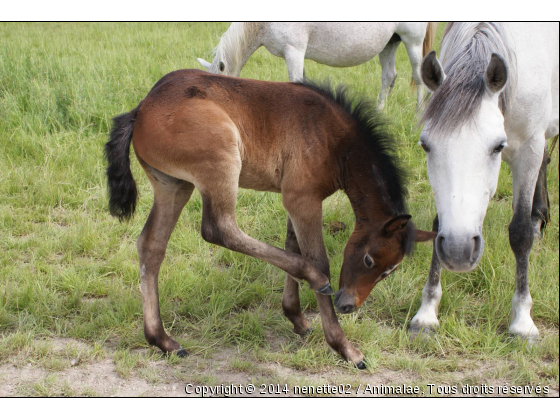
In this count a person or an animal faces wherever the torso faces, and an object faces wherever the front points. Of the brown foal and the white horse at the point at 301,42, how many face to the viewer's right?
1

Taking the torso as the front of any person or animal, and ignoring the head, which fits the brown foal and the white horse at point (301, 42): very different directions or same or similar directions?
very different directions

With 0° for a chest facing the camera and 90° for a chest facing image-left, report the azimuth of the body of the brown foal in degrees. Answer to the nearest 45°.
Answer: approximately 270°

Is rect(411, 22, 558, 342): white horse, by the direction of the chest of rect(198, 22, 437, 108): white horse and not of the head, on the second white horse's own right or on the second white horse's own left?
on the second white horse's own left

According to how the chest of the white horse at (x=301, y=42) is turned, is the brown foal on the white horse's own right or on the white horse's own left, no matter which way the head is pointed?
on the white horse's own left

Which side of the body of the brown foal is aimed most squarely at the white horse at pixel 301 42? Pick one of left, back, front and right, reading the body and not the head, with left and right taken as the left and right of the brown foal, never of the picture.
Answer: left

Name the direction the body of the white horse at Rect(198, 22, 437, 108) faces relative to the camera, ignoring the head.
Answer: to the viewer's left

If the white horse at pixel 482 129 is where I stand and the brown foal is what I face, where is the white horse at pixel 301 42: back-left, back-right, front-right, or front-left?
front-right

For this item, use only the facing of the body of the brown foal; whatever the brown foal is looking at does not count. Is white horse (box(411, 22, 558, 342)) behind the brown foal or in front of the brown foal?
in front

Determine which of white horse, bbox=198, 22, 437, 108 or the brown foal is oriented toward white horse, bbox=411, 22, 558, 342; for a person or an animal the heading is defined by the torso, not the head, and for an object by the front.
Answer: the brown foal
